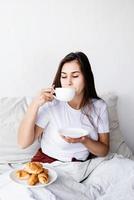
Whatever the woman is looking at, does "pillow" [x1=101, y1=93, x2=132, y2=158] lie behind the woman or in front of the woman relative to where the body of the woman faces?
behind
